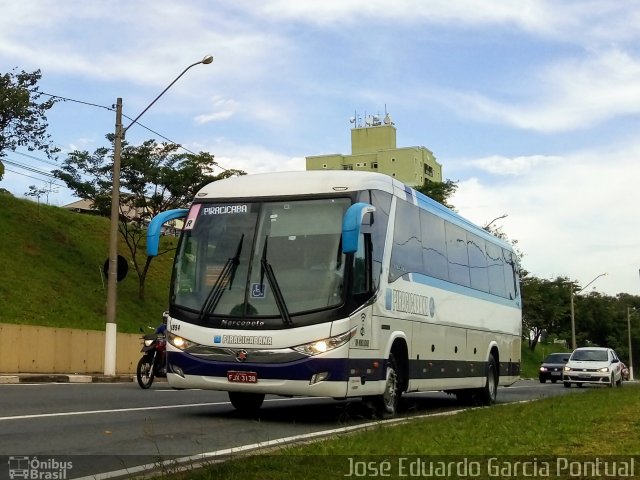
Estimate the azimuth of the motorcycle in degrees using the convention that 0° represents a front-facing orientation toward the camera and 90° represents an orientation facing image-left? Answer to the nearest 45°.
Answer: approximately 45°

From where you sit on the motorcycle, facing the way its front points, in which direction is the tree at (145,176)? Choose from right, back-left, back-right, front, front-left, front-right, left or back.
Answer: back-right

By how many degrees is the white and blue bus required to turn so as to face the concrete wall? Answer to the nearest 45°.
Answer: approximately 90° to its right

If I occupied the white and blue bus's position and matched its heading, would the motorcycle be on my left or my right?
on my right

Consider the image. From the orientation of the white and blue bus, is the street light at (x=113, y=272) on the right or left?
on its right

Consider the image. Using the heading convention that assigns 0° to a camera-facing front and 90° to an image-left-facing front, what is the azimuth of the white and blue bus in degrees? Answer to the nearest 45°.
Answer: approximately 45°

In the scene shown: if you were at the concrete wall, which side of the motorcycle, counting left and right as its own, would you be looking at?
right
